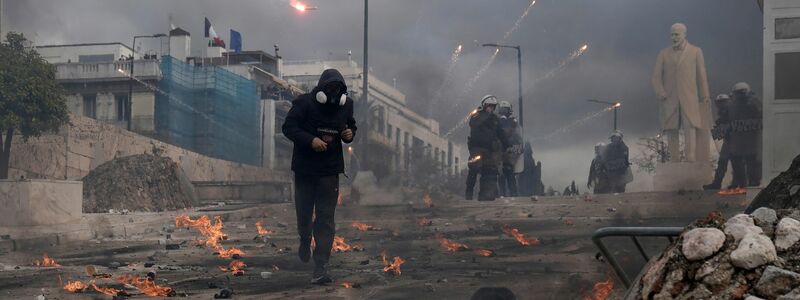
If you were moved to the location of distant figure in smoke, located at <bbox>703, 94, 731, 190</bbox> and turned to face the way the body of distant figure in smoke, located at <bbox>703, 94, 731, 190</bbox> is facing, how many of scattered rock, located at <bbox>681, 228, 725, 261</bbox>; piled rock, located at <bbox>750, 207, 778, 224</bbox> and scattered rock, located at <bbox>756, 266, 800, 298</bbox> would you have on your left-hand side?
3

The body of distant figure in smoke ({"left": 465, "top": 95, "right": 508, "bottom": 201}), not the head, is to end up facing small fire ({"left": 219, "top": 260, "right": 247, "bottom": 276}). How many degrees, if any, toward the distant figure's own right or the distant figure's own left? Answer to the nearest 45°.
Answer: approximately 45° to the distant figure's own right

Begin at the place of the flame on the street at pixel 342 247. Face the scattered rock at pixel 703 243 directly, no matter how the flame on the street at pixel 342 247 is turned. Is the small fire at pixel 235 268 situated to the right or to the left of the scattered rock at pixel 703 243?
right

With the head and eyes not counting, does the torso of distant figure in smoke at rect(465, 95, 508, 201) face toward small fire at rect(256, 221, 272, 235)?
no

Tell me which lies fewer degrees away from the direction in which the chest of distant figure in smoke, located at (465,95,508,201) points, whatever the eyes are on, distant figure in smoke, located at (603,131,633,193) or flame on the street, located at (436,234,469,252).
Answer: the flame on the street

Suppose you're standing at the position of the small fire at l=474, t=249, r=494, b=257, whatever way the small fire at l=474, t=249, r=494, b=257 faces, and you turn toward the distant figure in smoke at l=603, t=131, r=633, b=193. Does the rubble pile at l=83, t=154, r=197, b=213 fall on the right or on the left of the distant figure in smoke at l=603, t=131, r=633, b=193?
left

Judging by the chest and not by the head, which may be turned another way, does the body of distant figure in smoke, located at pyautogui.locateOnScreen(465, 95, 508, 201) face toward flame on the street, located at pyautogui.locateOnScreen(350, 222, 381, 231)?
no

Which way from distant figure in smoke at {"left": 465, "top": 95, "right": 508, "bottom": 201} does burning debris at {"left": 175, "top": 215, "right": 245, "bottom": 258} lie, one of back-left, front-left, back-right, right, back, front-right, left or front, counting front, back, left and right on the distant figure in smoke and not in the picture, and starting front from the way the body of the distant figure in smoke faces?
right

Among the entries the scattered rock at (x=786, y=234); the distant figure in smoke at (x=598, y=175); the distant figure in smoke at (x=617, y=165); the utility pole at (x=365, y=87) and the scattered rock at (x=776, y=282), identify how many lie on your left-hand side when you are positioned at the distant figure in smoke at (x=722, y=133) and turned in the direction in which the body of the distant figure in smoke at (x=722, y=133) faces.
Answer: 2

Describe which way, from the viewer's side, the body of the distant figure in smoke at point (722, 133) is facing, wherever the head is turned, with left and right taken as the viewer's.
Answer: facing to the left of the viewer

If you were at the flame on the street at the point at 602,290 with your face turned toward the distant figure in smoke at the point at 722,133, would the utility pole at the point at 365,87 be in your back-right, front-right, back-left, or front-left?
front-left

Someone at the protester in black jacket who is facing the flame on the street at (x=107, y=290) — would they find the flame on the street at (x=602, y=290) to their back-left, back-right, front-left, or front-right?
back-left

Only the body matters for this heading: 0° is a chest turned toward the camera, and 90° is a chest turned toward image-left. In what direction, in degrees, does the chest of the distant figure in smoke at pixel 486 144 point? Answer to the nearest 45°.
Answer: approximately 315°

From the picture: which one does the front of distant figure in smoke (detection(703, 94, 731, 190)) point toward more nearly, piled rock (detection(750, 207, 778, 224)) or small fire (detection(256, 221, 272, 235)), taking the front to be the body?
the small fire

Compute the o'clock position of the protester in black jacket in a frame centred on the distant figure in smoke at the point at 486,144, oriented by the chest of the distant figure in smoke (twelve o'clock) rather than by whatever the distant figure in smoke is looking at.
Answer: The protester in black jacket is roughly at 2 o'clock from the distant figure in smoke.
